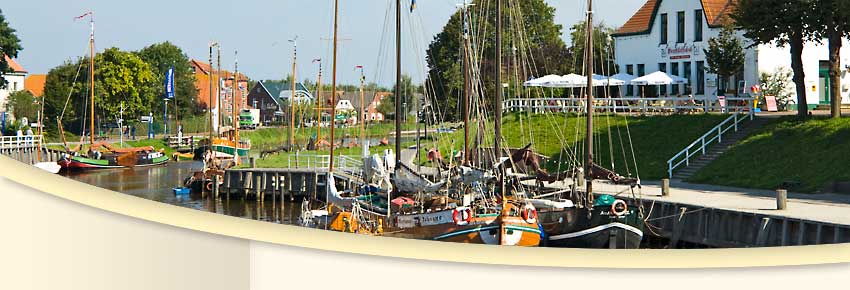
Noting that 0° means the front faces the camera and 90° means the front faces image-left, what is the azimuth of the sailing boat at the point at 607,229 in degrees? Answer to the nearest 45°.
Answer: approximately 135°

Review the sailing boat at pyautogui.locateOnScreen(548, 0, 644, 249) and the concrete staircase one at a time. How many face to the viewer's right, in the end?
0

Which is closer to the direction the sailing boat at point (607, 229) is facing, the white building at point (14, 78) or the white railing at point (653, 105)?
the white railing

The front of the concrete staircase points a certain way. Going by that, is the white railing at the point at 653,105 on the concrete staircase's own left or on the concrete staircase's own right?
on the concrete staircase's own right

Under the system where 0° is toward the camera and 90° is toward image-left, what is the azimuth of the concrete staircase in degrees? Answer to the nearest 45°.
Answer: approximately 45°

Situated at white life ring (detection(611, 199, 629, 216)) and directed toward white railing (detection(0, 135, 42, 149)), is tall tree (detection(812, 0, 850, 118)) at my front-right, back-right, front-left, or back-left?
back-right

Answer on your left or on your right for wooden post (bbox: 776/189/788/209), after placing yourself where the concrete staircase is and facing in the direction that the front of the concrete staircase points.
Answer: on your left
